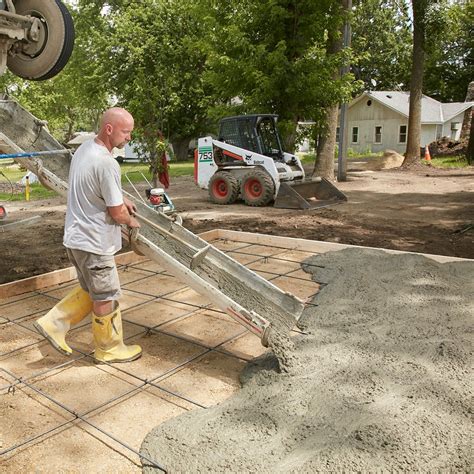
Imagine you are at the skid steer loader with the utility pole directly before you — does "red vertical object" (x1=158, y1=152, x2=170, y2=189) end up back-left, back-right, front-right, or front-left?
back-left

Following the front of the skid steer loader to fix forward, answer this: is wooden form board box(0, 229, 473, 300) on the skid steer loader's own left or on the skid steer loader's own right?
on the skid steer loader's own right

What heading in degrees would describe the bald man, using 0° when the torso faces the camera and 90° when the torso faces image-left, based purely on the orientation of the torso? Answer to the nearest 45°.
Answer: approximately 270°

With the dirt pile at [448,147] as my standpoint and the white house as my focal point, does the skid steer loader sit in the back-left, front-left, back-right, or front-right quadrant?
back-left

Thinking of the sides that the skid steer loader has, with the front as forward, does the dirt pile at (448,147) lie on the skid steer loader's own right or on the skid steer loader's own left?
on the skid steer loader's own left

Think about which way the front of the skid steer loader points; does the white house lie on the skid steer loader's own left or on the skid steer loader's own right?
on the skid steer loader's own left

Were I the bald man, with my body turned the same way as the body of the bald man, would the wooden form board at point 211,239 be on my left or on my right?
on my left

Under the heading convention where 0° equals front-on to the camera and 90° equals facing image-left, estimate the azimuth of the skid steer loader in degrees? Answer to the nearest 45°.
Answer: approximately 315°

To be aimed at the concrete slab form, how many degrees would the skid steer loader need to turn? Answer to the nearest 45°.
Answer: approximately 45° to its right

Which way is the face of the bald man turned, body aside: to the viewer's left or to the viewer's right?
to the viewer's right
